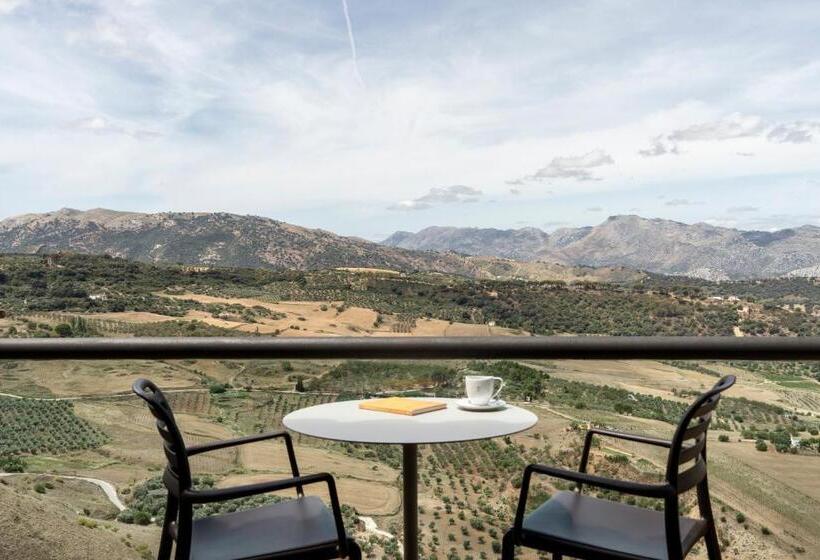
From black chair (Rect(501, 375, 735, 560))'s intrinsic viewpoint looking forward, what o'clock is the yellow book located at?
The yellow book is roughly at 11 o'clock from the black chair.

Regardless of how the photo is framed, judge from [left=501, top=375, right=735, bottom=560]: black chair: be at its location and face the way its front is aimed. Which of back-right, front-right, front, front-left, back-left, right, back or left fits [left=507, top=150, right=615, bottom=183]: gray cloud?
front-right

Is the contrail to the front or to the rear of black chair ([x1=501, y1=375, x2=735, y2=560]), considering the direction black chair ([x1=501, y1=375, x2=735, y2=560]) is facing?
to the front

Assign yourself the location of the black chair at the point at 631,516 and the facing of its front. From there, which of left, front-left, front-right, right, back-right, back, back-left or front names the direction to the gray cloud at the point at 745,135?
front-right

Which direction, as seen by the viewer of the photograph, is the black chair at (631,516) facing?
facing away from the viewer and to the left of the viewer

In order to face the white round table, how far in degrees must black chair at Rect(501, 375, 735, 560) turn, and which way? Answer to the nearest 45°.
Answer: approximately 45° to its left
